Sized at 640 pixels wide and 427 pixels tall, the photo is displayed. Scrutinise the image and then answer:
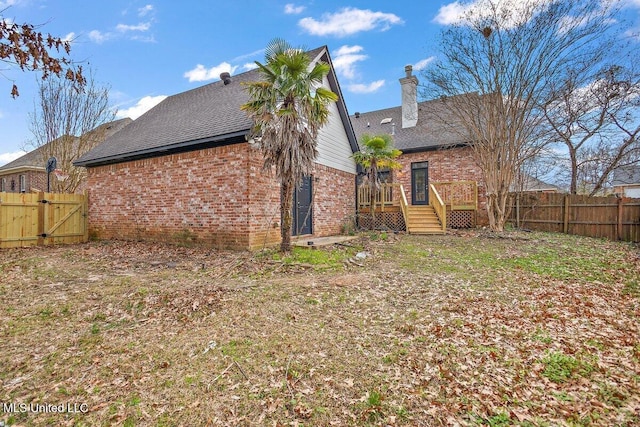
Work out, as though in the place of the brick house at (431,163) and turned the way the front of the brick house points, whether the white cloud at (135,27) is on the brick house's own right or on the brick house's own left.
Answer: on the brick house's own left

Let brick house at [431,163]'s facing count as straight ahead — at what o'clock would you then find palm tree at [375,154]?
The palm tree is roughly at 7 o'clock from the brick house.

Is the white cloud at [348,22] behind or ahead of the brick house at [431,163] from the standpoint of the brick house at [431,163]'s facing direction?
behind

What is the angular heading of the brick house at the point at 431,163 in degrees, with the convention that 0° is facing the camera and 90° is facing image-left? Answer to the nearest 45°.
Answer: approximately 180°
